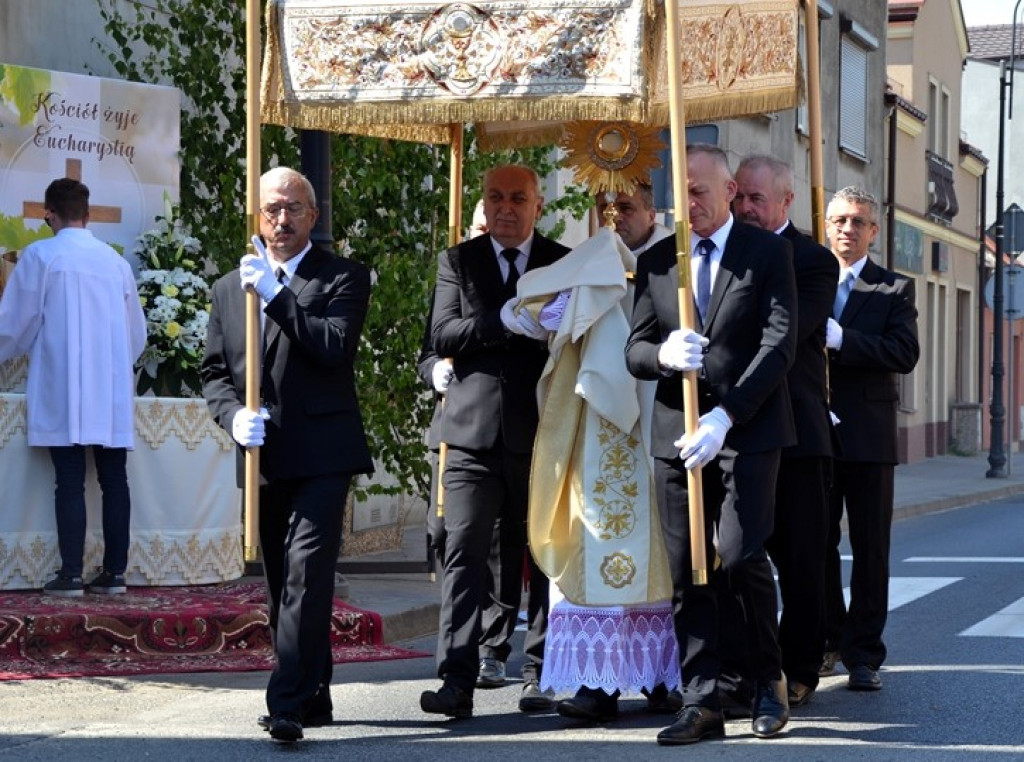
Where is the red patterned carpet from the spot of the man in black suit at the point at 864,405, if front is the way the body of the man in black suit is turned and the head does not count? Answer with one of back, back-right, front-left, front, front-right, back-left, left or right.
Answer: front-right

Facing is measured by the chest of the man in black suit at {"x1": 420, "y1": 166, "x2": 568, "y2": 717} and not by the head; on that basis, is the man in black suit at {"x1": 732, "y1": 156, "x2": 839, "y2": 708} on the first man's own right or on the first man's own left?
on the first man's own left

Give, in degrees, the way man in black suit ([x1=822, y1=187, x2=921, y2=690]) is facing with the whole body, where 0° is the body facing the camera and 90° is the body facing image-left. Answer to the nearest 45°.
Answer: approximately 45°

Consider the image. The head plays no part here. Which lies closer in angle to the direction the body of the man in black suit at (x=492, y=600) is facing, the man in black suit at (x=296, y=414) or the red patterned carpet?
the man in black suit

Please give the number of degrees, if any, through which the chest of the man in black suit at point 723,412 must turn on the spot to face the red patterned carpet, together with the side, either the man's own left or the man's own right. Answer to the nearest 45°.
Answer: approximately 90° to the man's own right

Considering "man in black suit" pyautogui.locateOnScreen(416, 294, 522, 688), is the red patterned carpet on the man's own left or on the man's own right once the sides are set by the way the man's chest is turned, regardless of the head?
on the man's own right

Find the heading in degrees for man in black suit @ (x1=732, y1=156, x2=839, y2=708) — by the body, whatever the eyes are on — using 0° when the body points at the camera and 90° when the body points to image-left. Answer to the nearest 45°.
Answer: approximately 45°

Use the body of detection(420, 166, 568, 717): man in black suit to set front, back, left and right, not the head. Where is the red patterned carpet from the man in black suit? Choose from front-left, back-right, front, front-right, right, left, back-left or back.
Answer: back-right

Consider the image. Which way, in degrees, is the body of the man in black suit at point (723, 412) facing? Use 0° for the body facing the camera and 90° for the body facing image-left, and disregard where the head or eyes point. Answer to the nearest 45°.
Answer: approximately 45°

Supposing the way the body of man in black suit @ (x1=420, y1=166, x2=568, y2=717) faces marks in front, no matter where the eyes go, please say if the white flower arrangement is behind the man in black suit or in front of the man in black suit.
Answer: behind

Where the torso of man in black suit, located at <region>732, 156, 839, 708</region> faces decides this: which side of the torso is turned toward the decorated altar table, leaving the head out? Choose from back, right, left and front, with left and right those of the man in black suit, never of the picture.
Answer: right
